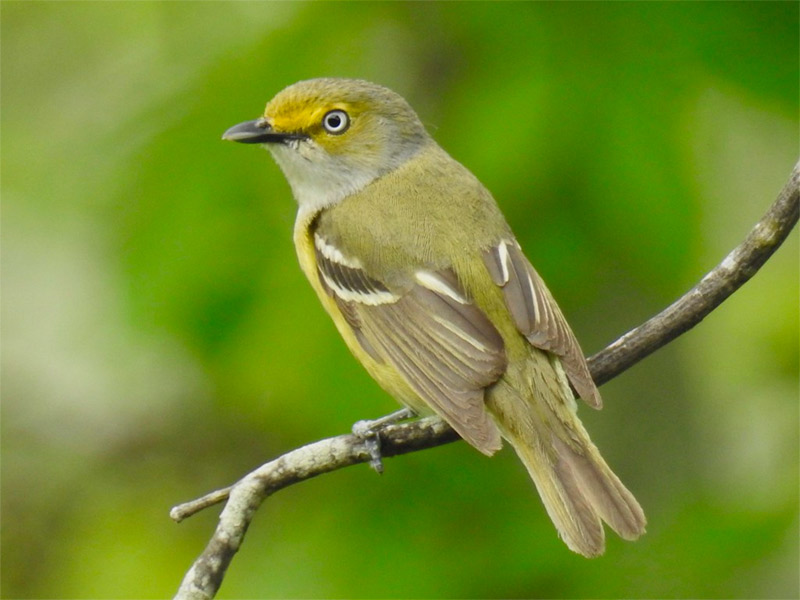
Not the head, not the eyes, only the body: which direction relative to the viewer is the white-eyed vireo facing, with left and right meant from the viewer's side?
facing away from the viewer and to the left of the viewer
